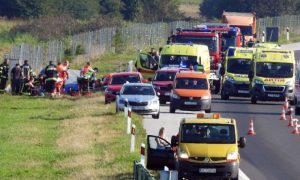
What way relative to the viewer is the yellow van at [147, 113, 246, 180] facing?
toward the camera

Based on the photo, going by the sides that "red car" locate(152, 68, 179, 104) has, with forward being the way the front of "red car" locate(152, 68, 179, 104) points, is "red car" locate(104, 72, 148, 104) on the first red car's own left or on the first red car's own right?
on the first red car's own right

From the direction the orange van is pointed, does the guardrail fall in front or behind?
in front

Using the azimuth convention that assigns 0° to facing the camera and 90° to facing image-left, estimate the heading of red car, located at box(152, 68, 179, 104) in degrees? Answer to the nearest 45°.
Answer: approximately 0°

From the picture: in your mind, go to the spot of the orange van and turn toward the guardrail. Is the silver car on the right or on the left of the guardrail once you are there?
right

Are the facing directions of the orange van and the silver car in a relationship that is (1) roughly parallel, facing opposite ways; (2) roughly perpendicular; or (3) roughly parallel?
roughly parallel

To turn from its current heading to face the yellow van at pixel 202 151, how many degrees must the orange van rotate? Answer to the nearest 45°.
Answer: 0° — it already faces it

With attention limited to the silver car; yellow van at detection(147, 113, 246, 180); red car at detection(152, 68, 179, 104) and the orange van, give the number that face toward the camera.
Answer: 4

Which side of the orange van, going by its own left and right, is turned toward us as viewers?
front

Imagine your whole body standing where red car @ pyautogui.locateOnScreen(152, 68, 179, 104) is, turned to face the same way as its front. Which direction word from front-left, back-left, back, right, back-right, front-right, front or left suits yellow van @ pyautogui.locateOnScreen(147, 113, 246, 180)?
front

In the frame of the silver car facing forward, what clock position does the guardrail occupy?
The guardrail is roughly at 12 o'clock from the silver car.
